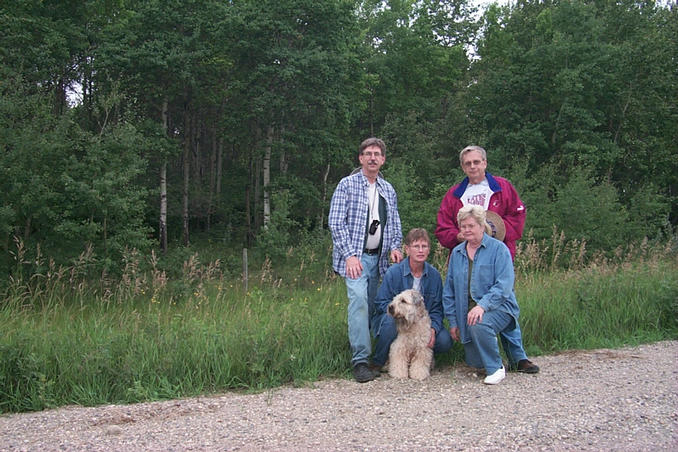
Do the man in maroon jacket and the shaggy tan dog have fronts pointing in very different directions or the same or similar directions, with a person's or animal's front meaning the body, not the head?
same or similar directions

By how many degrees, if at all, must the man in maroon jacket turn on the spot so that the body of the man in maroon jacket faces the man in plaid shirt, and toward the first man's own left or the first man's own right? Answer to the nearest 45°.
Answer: approximately 90° to the first man's own right

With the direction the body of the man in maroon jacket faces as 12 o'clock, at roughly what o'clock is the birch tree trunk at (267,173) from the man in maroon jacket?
The birch tree trunk is roughly at 5 o'clock from the man in maroon jacket.

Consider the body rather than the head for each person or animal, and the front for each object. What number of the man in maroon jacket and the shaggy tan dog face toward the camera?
2

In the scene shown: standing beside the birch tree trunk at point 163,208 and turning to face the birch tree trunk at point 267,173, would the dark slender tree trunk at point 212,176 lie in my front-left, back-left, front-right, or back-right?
front-left

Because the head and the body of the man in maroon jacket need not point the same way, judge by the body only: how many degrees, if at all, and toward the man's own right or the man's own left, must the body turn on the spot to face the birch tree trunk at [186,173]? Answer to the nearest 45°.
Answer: approximately 135° to the man's own right

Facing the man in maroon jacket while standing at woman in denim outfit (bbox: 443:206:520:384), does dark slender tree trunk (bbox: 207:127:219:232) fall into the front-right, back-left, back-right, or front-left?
front-left

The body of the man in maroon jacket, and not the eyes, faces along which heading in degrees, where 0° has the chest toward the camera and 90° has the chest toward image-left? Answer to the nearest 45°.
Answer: approximately 0°

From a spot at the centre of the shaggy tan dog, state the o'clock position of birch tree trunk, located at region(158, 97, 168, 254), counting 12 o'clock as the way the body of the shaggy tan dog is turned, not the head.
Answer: The birch tree trunk is roughly at 5 o'clock from the shaggy tan dog.

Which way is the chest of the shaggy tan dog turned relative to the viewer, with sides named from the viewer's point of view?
facing the viewer

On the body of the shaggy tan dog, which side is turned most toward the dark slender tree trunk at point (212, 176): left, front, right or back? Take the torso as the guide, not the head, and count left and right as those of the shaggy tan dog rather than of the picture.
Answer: back
